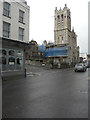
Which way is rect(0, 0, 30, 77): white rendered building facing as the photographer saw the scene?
facing the viewer and to the right of the viewer
